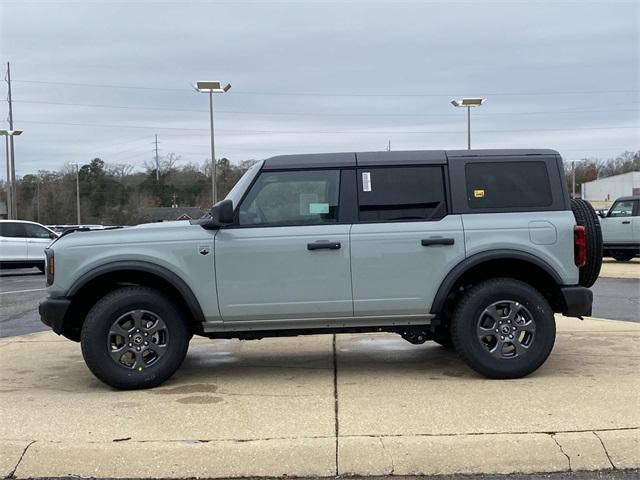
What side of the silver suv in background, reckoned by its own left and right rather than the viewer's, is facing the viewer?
left

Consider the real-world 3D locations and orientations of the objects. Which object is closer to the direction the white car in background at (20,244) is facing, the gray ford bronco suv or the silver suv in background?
the silver suv in background

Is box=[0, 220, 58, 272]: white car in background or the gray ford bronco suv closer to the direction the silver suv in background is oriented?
the white car in background

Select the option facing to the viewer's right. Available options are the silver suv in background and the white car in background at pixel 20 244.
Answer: the white car in background

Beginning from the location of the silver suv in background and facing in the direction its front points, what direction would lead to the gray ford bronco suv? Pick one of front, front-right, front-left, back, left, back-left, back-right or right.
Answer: left

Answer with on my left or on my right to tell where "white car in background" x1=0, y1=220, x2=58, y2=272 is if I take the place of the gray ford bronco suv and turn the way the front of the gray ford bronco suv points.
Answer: on my right

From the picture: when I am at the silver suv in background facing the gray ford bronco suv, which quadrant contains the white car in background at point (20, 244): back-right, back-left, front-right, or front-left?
front-right

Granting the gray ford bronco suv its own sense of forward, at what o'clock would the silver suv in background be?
The silver suv in background is roughly at 4 o'clock from the gray ford bronco suv.

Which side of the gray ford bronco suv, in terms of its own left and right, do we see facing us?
left

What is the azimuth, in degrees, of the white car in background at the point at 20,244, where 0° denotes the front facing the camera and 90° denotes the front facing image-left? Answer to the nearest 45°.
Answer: approximately 270°

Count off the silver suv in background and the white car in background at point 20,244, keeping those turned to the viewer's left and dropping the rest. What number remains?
1

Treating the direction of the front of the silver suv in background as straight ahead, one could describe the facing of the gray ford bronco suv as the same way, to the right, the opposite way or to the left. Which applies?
the same way

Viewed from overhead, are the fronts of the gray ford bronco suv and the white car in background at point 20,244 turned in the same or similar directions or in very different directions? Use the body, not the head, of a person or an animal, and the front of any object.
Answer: very different directions

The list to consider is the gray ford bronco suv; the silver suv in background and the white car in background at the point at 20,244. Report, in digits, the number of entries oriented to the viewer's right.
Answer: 1
